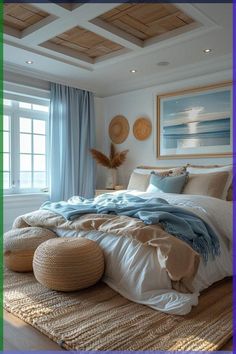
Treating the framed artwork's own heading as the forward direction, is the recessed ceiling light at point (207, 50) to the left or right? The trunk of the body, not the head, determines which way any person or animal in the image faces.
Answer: on its left

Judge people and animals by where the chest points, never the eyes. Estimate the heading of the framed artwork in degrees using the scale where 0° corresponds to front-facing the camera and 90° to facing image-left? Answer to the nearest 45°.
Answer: approximately 45°

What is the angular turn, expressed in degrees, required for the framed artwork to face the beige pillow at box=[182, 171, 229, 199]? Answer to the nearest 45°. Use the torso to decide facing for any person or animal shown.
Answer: approximately 45° to its left

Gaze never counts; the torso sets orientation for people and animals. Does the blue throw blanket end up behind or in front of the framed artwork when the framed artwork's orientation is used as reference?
in front

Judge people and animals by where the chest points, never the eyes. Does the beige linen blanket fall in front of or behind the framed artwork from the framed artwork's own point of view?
in front

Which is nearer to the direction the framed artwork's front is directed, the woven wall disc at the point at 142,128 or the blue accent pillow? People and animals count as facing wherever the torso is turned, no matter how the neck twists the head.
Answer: the blue accent pillow

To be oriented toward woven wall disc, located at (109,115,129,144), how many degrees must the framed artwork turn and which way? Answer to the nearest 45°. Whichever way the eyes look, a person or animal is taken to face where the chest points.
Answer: approximately 90° to its right

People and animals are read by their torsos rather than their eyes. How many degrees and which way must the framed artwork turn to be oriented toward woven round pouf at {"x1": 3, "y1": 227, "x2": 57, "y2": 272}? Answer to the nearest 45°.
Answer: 0° — it already faces it
